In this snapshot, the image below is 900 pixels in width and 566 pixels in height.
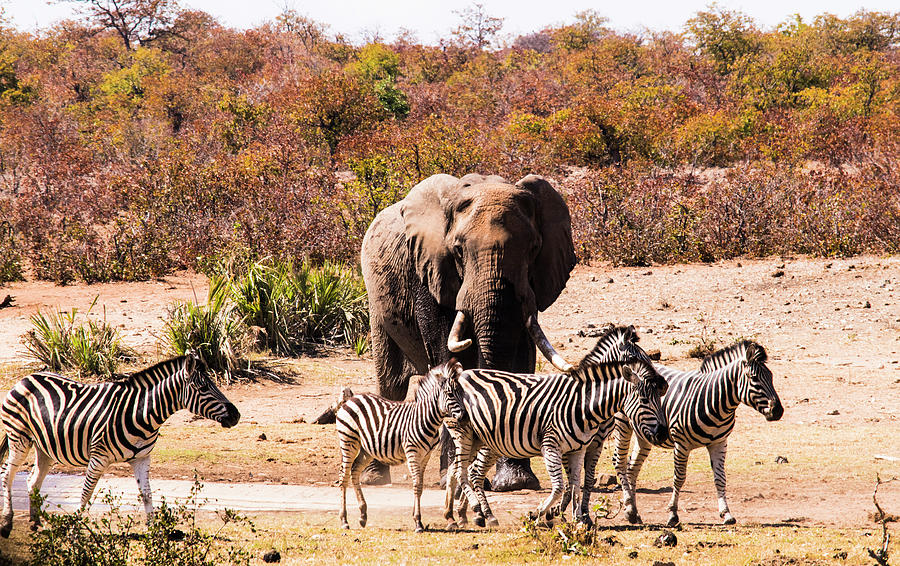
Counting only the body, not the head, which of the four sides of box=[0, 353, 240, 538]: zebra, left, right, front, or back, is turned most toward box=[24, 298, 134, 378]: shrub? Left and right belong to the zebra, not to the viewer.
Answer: left

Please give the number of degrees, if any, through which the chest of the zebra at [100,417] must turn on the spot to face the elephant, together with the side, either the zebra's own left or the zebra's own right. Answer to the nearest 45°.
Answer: approximately 45° to the zebra's own left

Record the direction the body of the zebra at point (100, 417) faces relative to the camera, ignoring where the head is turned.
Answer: to the viewer's right

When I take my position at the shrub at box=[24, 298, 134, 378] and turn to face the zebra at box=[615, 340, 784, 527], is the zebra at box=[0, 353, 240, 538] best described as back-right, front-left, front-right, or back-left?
front-right

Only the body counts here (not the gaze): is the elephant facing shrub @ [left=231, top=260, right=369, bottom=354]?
no

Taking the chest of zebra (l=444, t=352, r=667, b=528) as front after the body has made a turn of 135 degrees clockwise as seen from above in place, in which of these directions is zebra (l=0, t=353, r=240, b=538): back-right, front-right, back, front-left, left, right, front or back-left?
front-right

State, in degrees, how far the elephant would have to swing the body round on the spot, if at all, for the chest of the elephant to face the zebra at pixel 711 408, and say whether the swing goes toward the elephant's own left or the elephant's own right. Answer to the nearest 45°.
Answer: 0° — it already faces it

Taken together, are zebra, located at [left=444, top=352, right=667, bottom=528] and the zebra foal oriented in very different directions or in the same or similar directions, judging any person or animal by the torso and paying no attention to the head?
same or similar directions

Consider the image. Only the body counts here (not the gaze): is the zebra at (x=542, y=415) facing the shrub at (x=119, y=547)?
no

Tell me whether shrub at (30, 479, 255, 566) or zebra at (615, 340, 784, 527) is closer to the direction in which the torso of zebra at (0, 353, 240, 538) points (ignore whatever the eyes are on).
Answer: the zebra

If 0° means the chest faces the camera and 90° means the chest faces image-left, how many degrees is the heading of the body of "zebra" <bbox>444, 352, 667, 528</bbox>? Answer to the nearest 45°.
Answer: approximately 270°

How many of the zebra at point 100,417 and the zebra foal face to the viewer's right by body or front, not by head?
2

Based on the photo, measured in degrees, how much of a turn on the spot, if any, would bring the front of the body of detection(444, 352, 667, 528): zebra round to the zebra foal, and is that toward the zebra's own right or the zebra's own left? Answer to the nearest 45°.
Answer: approximately 180°

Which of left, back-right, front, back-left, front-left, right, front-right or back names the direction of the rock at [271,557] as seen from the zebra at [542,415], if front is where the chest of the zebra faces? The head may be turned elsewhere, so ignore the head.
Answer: back-right

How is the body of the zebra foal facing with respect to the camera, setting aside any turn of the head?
to the viewer's right

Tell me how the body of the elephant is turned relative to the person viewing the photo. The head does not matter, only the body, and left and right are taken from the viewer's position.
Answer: facing the viewer and to the right of the viewer

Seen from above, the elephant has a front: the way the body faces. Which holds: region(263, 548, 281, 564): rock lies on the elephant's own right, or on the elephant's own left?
on the elephant's own right
